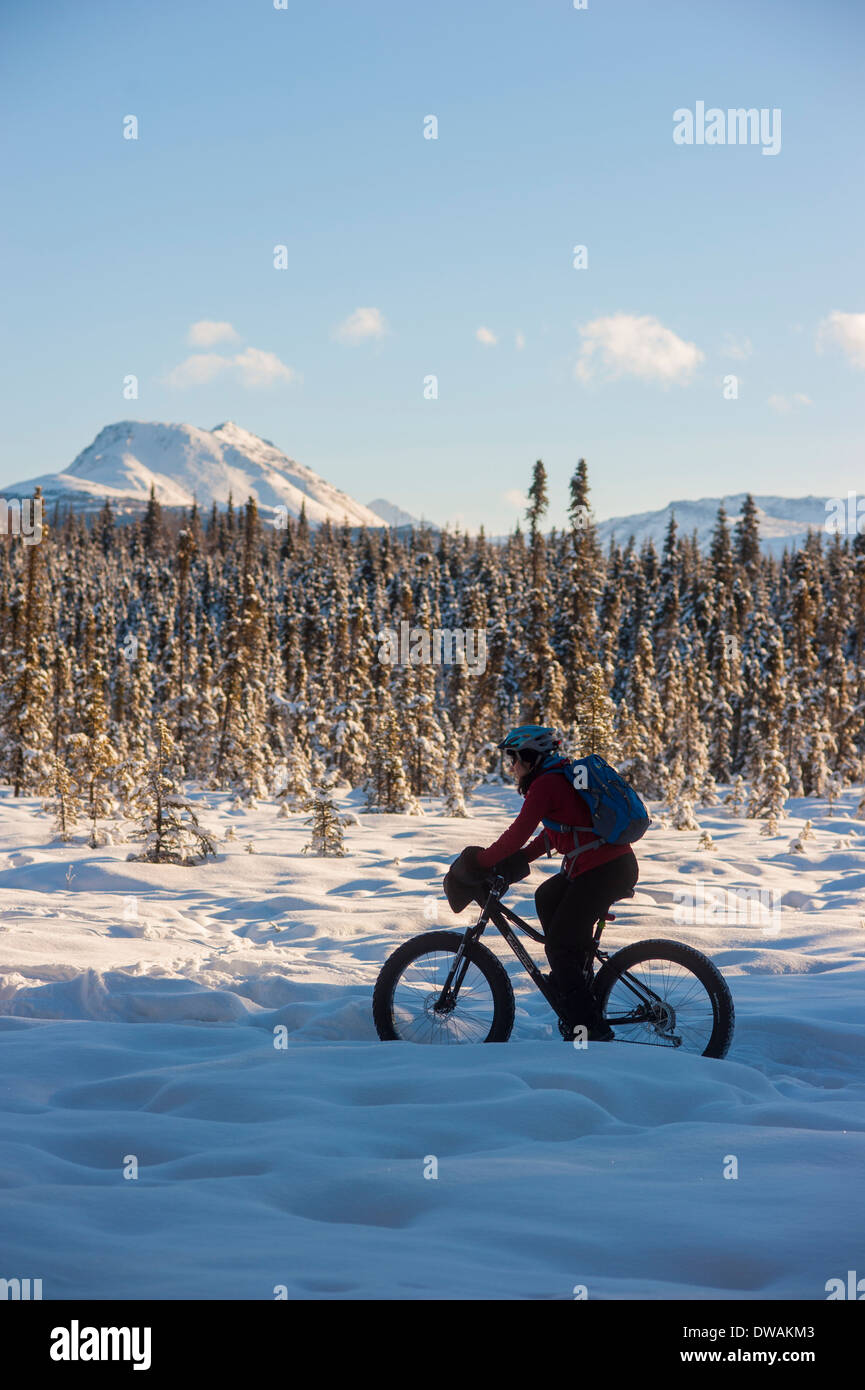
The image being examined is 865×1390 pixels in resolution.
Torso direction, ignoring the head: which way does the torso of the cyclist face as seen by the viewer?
to the viewer's left

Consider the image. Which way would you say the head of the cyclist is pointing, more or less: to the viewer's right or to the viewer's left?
to the viewer's left

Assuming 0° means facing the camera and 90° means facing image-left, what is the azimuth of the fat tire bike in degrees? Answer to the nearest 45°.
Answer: approximately 90°

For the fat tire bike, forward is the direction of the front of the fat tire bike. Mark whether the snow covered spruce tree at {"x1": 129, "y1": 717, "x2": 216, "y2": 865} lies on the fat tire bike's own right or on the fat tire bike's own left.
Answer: on the fat tire bike's own right

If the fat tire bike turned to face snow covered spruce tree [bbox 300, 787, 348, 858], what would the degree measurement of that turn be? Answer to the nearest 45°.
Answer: approximately 90° to its right
